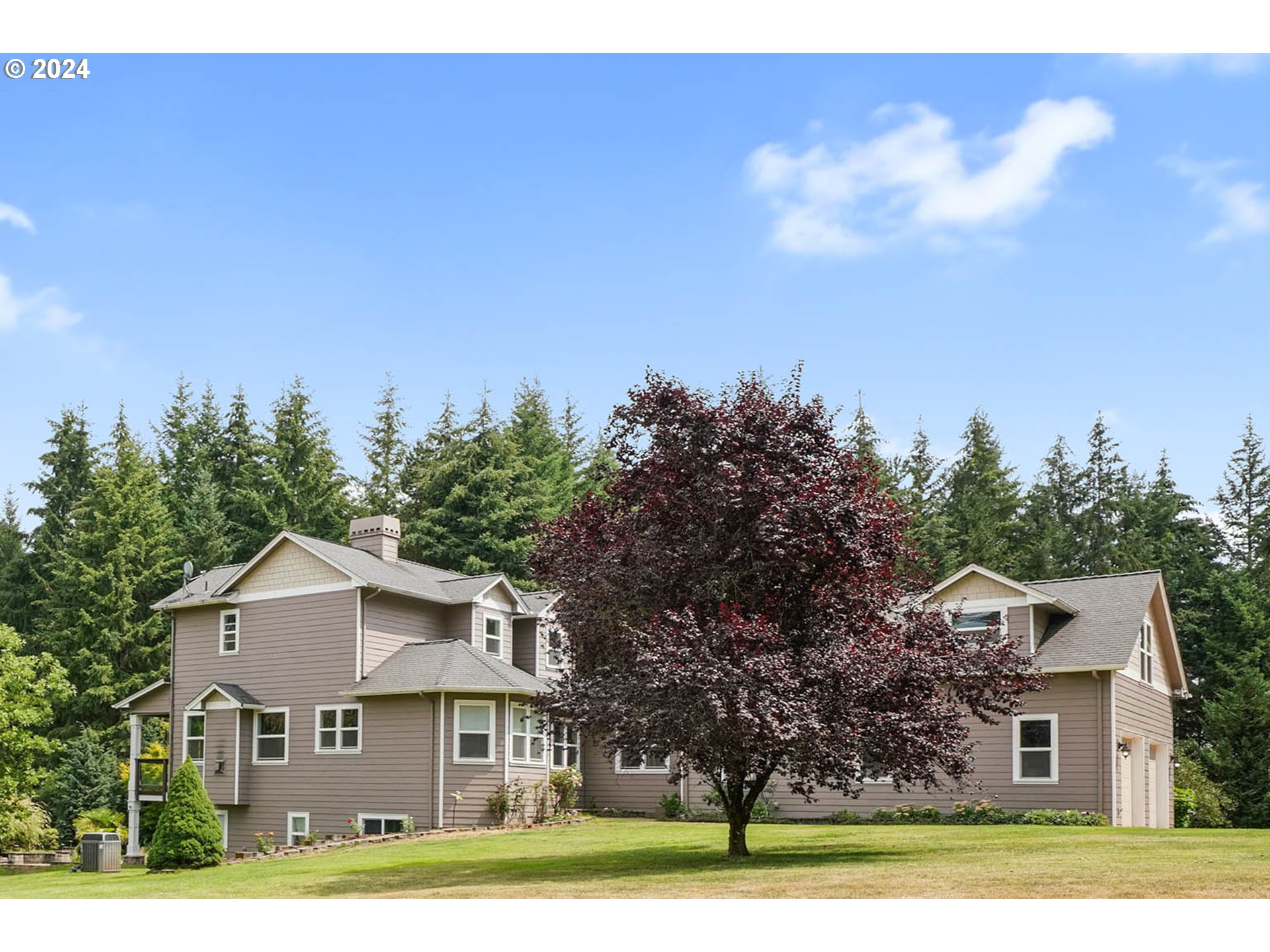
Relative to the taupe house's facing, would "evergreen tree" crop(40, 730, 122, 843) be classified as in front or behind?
behind

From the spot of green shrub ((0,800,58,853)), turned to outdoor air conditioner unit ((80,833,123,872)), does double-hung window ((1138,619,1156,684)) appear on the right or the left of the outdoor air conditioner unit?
left

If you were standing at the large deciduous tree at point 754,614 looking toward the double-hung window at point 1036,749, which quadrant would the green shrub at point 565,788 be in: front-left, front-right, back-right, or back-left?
front-left

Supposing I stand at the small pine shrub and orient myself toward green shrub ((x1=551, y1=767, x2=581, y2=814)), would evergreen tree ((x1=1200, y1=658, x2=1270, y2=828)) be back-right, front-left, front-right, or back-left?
front-right

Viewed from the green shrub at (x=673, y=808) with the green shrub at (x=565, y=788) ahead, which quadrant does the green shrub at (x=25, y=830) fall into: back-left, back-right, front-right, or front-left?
front-right
